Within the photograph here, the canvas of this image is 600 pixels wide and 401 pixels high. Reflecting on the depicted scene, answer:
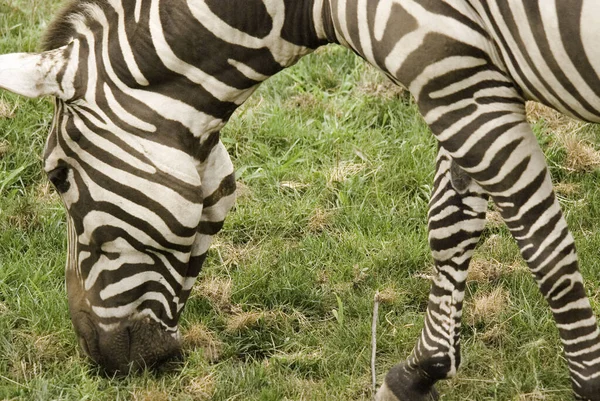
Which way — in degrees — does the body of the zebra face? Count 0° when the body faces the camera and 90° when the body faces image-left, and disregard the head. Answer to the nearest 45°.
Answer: approximately 90°
